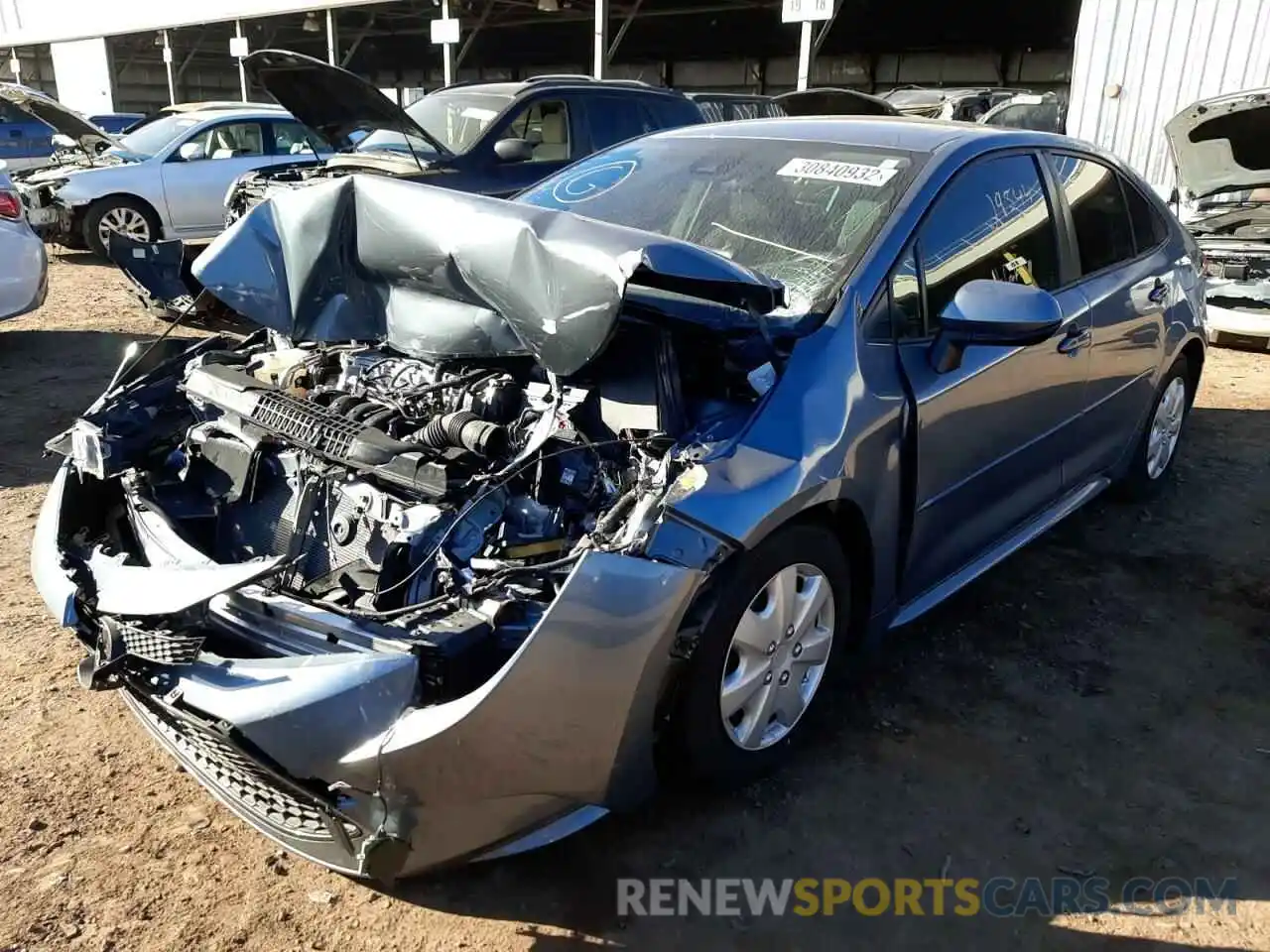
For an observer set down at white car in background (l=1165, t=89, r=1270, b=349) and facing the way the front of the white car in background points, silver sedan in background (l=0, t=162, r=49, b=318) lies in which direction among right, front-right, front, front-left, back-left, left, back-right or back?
front-right

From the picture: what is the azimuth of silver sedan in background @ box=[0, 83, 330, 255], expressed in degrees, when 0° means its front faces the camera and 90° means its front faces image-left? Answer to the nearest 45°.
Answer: approximately 45°

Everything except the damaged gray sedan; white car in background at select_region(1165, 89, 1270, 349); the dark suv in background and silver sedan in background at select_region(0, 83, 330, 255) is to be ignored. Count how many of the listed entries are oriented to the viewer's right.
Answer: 0

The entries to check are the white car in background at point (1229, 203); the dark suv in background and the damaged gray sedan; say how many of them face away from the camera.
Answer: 0

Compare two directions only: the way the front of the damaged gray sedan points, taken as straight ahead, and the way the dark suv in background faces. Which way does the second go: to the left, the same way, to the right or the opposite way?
the same way

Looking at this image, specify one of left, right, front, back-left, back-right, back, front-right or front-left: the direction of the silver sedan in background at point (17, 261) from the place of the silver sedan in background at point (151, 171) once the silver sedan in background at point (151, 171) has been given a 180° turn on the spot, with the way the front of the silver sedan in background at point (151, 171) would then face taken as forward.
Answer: back-right

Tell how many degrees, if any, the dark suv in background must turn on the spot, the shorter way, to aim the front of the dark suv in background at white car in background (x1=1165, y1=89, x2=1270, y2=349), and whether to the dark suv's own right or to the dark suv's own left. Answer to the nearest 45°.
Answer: approximately 135° to the dark suv's own left

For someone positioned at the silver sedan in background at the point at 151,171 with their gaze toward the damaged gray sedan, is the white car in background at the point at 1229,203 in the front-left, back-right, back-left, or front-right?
front-left

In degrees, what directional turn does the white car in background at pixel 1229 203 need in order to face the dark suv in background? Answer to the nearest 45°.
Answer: approximately 90° to its right

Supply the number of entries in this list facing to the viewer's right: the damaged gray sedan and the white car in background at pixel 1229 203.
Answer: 0

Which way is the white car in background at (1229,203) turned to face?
toward the camera

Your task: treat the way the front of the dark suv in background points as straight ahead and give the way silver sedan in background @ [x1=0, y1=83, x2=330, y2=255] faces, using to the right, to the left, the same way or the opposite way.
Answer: the same way

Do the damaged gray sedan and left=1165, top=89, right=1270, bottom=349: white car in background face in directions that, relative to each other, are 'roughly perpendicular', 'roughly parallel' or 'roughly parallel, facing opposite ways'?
roughly parallel

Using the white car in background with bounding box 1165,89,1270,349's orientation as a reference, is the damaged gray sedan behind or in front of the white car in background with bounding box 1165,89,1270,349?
in front

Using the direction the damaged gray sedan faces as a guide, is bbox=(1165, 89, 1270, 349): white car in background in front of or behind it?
behind

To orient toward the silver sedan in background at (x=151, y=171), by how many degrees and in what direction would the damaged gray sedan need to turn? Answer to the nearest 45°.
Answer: approximately 90° to its right
